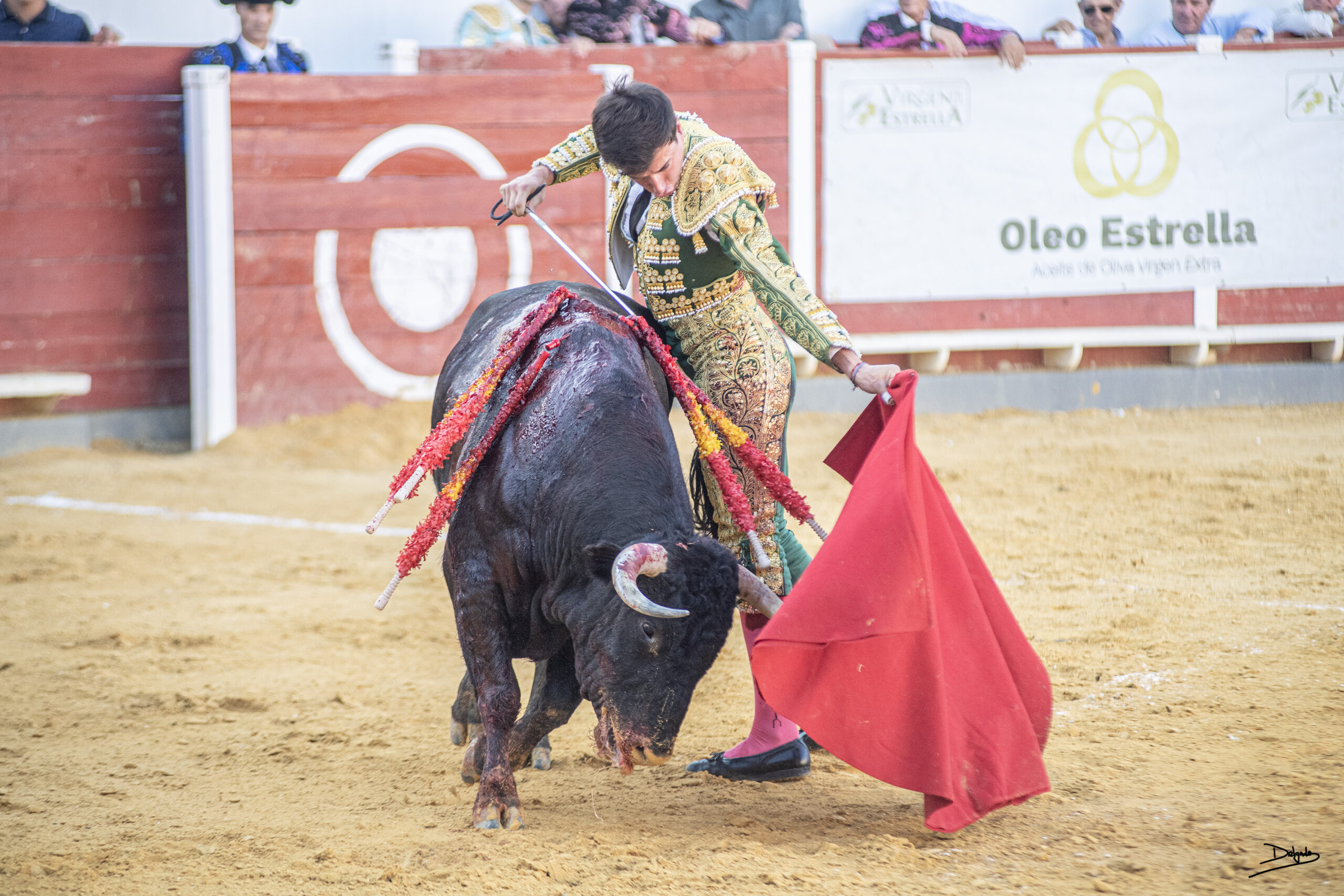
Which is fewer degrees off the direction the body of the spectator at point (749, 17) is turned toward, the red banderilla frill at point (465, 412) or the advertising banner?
the red banderilla frill

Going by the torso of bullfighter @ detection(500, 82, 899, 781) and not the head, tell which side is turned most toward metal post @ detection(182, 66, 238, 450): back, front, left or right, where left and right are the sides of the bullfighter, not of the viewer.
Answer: right

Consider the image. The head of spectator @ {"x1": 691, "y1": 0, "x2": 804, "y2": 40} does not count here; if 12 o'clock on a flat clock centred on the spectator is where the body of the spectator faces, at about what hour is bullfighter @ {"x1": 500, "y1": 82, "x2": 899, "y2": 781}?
The bullfighter is roughly at 12 o'clock from the spectator.

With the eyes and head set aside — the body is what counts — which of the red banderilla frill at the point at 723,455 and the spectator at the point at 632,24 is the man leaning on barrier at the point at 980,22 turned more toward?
the red banderilla frill

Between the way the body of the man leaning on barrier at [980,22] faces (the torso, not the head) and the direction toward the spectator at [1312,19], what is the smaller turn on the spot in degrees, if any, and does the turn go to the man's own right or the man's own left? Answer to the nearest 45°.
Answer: approximately 135° to the man's own left

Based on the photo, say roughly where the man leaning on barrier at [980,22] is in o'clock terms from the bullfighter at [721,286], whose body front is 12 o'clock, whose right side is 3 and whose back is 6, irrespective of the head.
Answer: The man leaning on barrier is roughly at 5 o'clock from the bullfighter.
